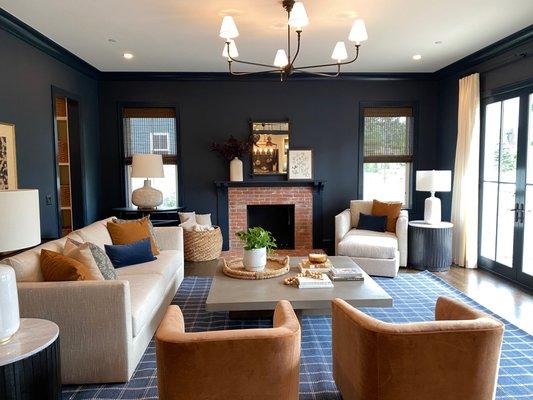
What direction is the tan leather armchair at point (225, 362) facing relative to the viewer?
away from the camera

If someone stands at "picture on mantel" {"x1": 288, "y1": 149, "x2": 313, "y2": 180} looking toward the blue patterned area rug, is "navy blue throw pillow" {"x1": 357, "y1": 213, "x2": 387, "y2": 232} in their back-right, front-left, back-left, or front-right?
front-left

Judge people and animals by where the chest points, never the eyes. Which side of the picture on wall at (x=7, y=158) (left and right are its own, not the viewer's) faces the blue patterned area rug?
front

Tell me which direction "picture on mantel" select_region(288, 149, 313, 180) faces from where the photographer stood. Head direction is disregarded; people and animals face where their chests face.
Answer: facing the viewer

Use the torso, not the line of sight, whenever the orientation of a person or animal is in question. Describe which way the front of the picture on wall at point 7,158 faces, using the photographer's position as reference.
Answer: facing the viewer and to the right of the viewer

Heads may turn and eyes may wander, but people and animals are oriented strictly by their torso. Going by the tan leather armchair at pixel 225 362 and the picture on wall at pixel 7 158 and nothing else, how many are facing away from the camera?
1

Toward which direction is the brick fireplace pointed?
toward the camera

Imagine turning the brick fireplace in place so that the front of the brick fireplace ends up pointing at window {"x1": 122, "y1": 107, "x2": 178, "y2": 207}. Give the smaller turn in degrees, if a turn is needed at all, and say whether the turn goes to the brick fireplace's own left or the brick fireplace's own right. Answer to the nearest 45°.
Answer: approximately 90° to the brick fireplace's own right

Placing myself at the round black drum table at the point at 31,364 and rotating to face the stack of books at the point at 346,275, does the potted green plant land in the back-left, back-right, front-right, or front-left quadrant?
front-left

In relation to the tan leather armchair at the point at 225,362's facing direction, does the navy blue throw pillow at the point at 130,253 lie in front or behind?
in front

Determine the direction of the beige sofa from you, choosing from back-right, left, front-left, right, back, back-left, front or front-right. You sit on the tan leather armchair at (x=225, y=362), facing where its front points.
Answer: front-left

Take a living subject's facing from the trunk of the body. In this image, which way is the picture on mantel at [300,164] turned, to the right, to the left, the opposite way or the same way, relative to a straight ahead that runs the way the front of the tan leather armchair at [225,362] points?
the opposite way

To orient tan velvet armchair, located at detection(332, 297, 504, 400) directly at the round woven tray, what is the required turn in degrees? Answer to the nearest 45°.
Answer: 0° — it already faces it

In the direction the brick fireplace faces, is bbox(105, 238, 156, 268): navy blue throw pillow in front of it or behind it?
in front

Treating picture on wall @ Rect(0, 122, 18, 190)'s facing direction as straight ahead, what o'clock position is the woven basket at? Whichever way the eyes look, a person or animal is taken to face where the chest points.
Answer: The woven basket is roughly at 10 o'clock from the picture on wall.

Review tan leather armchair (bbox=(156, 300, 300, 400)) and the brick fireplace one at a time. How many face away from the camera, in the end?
1

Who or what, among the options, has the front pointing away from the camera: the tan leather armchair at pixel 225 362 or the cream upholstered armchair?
the tan leather armchair

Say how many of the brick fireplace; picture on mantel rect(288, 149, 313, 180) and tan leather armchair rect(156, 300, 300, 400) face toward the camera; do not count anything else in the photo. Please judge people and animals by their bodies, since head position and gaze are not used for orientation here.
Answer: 2

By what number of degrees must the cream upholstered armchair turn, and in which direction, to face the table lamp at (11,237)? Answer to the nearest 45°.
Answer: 0° — it already faces it

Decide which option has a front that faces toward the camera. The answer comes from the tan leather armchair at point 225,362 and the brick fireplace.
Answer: the brick fireplace

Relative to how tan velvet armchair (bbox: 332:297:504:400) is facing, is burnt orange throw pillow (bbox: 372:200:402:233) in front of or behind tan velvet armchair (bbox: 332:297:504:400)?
in front

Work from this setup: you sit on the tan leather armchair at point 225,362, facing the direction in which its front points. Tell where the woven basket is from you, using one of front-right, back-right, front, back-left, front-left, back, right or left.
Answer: front
